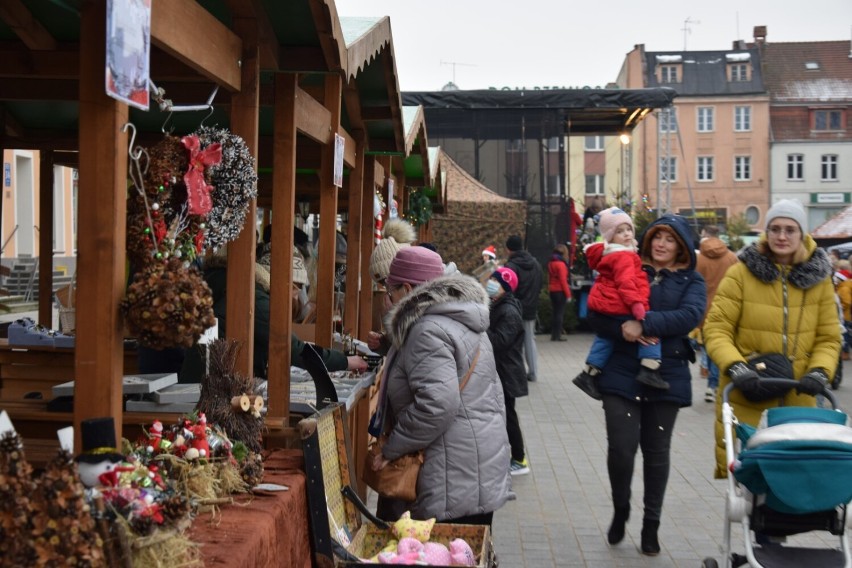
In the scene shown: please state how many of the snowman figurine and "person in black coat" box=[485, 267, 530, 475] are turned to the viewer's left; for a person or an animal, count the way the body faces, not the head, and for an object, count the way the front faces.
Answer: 1

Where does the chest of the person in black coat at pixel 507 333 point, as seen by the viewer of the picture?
to the viewer's left

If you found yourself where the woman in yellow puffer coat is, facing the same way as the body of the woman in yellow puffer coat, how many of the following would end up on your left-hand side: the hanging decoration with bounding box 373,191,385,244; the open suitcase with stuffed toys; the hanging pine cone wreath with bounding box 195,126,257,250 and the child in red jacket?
0

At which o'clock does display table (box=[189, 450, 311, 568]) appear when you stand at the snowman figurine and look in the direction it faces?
The display table is roughly at 12 o'clock from the snowman figurine.

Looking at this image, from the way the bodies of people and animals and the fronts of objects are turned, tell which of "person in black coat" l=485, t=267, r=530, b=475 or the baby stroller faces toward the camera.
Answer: the baby stroller

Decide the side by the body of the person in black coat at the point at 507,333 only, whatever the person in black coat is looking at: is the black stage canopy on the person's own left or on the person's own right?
on the person's own right

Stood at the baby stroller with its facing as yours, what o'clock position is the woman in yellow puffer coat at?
The woman in yellow puffer coat is roughly at 6 o'clock from the baby stroller.

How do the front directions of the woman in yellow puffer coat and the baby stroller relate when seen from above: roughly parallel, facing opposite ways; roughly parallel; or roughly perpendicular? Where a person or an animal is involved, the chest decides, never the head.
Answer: roughly parallel

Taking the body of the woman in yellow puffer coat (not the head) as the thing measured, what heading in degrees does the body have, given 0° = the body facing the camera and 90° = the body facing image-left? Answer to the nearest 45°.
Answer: approximately 0°

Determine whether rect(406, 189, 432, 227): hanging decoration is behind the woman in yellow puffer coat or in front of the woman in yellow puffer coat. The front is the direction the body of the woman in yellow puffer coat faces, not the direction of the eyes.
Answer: behind

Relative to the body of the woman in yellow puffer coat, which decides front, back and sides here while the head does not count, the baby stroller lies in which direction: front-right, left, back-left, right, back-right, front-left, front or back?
front

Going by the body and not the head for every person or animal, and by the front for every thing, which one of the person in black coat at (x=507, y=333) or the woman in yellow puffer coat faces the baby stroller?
the woman in yellow puffer coat

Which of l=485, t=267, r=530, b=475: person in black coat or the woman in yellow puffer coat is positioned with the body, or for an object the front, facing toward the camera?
the woman in yellow puffer coat

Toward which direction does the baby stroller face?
toward the camera

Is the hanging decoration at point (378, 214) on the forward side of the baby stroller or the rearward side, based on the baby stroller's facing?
on the rearward side

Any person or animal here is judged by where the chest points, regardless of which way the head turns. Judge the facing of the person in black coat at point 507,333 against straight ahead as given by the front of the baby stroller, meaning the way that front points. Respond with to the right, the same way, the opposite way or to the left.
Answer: to the right

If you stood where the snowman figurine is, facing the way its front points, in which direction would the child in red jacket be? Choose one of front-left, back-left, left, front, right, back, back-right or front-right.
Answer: left

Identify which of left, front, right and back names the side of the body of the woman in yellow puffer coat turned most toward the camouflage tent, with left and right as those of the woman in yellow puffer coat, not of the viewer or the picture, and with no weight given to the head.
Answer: back

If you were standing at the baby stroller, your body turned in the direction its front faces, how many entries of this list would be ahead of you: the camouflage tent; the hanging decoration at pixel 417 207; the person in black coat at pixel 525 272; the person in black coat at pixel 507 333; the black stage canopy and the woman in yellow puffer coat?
0
